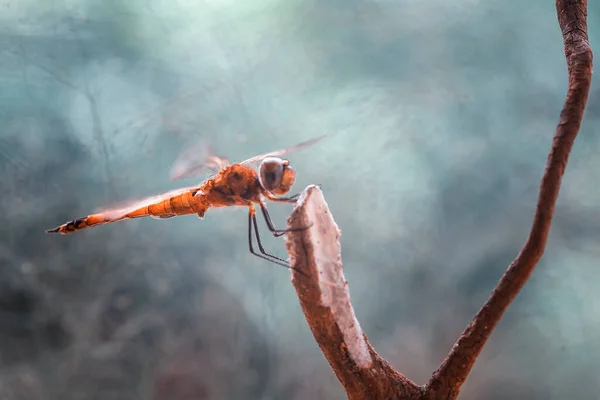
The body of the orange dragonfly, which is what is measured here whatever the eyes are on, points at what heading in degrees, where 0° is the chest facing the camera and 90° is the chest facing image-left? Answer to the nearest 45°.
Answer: approximately 270°

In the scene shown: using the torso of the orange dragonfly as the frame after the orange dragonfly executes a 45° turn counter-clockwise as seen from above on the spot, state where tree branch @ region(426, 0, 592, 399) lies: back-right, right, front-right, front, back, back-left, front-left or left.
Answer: right
